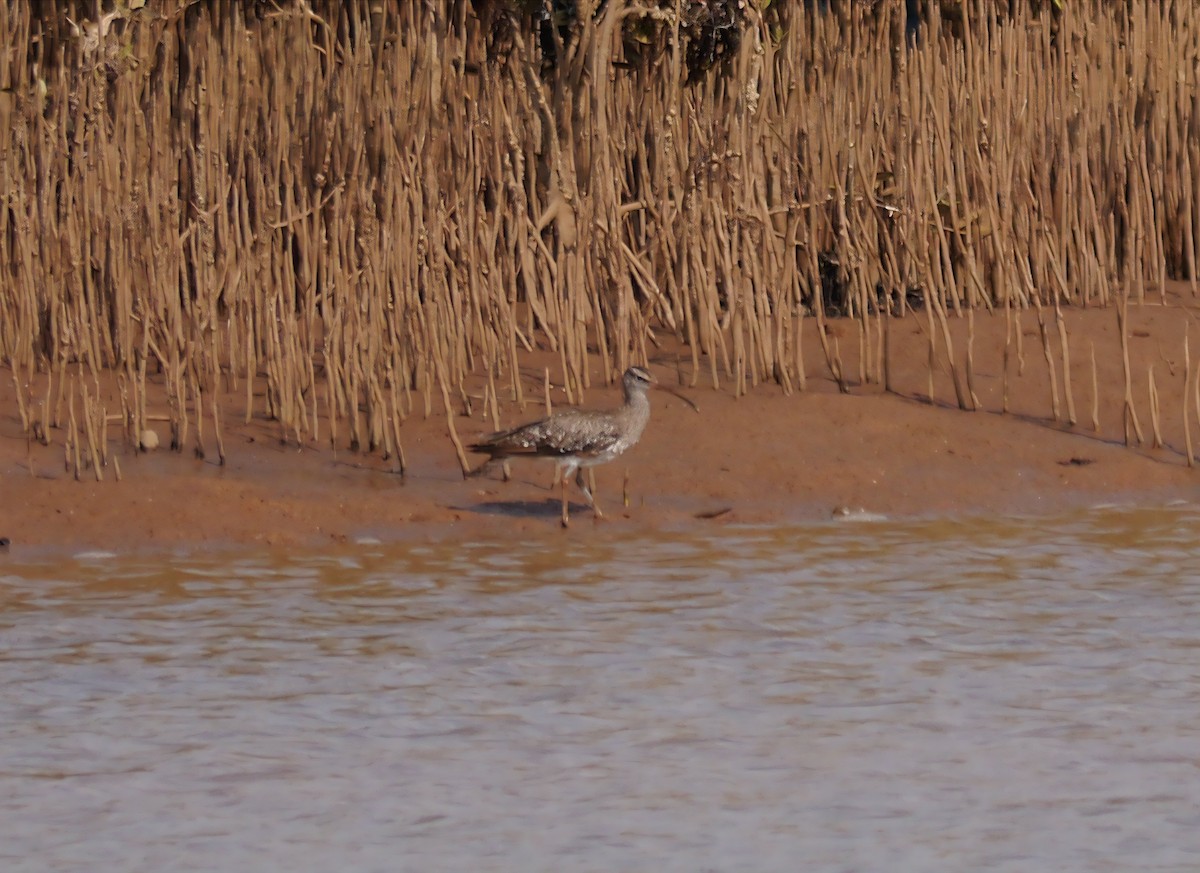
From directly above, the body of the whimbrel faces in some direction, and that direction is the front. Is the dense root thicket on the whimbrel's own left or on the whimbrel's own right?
on the whimbrel's own left

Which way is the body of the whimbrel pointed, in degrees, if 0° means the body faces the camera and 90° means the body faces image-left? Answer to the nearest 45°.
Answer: approximately 270°
